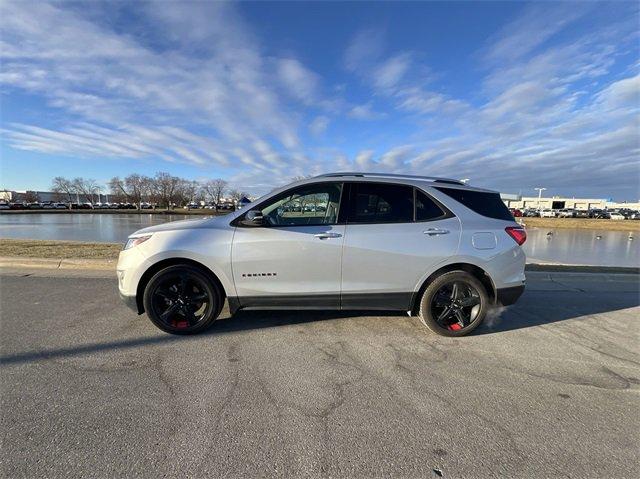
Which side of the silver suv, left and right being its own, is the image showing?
left
